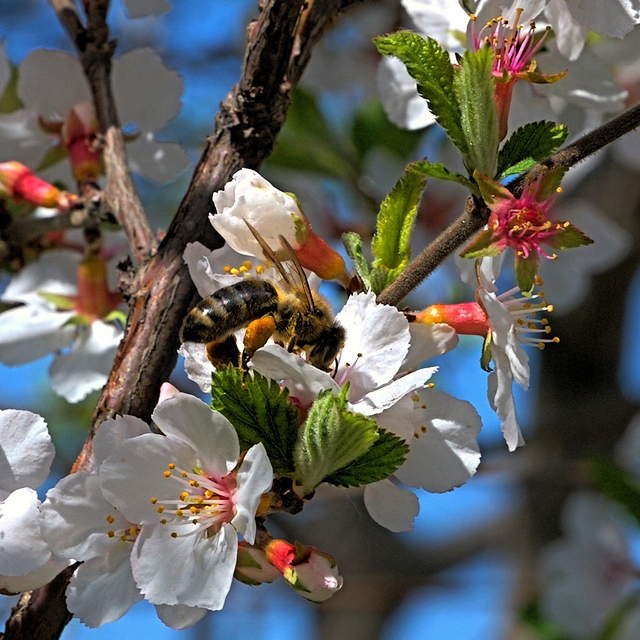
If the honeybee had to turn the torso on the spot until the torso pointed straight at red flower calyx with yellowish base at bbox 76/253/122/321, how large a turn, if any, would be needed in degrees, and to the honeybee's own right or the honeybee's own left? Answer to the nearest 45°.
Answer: approximately 135° to the honeybee's own left

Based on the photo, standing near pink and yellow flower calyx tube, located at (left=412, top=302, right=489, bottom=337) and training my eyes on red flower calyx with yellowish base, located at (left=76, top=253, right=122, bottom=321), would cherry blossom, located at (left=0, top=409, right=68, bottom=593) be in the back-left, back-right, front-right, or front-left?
front-left

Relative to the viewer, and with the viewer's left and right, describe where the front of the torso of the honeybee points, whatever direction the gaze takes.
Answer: facing to the right of the viewer
